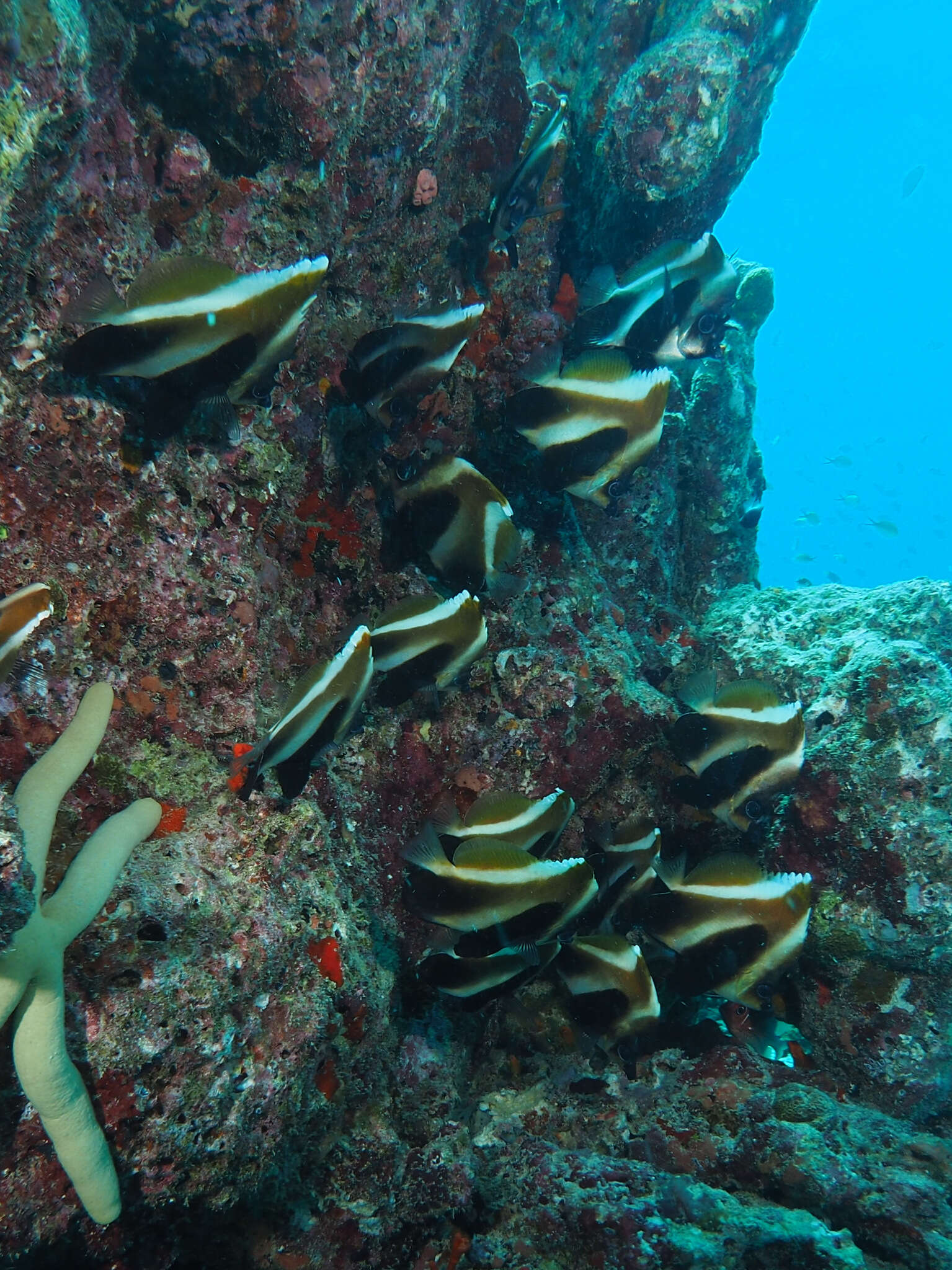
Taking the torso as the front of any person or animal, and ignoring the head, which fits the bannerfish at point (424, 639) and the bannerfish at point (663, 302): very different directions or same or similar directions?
same or similar directions

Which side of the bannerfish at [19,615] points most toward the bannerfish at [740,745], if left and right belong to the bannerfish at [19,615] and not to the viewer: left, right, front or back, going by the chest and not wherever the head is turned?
front

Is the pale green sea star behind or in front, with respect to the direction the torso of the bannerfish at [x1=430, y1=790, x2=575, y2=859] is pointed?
behind

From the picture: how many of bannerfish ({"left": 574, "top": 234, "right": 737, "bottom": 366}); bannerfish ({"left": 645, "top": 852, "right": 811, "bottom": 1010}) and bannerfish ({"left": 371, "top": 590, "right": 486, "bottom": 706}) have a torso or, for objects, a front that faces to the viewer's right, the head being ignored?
3

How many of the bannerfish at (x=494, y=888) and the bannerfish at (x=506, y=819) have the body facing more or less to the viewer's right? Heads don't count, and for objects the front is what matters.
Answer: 2

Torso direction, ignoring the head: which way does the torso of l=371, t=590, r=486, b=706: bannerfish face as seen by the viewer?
to the viewer's right

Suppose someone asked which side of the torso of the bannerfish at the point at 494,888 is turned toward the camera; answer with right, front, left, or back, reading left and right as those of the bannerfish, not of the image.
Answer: right

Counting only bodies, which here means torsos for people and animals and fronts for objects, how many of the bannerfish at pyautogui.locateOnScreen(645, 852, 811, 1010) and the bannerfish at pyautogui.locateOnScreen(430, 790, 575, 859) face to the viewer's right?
2

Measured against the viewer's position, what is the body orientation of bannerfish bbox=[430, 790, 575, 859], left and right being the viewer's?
facing to the right of the viewer

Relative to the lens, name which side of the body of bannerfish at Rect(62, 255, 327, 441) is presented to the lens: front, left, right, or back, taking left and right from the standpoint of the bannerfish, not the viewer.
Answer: right

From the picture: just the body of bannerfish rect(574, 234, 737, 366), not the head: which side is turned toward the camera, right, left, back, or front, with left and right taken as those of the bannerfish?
right

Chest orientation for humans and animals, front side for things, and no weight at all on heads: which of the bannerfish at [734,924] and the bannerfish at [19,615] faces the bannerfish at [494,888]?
the bannerfish at [19,615]

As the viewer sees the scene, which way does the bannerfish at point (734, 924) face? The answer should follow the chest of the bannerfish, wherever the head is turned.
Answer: to the viewer's right
